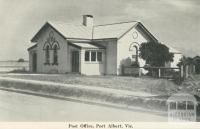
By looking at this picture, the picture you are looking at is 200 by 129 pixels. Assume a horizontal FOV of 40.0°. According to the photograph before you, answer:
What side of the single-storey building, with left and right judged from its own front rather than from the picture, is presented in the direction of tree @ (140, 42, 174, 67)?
left

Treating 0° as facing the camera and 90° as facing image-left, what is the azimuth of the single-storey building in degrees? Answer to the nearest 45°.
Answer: approximately 45°

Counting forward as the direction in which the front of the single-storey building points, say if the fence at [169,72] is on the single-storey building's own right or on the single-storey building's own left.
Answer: on the single-storey building's own left
